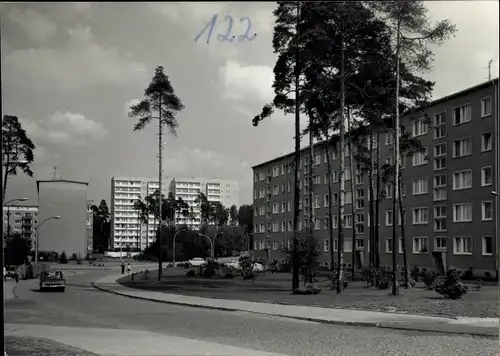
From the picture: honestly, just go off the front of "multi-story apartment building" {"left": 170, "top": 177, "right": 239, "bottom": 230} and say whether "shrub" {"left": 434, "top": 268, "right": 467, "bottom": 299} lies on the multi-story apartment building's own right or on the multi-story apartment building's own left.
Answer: on the multi-story apartment building's own left

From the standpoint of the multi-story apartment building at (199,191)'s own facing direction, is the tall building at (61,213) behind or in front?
in front

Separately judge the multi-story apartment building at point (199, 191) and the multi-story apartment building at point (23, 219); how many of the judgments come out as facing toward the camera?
2

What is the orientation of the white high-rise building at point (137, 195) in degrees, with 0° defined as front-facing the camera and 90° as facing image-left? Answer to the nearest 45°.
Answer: approximately 0°

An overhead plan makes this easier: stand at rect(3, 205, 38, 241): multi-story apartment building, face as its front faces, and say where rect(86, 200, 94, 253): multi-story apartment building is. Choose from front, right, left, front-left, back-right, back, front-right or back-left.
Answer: left
